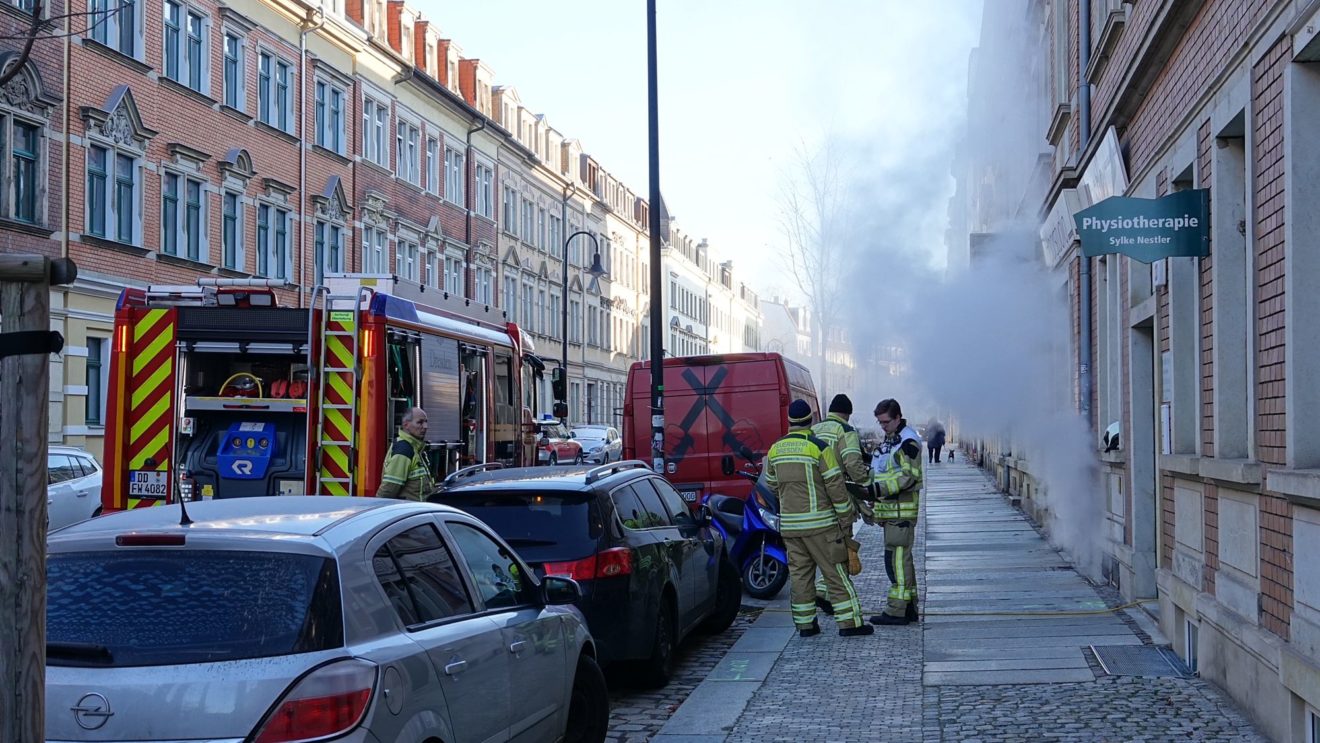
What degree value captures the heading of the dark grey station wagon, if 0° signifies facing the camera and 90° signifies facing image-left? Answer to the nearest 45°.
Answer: approximately 225°

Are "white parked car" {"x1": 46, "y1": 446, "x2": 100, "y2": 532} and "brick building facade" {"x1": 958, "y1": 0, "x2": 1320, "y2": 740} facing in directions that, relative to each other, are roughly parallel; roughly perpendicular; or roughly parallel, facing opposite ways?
roughly perpendicular

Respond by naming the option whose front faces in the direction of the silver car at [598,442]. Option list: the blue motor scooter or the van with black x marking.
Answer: the van with black x marking

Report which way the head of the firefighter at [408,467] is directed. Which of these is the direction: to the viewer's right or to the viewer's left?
to the viewer's right

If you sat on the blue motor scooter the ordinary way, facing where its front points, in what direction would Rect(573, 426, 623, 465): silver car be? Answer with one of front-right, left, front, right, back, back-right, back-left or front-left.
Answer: back-left

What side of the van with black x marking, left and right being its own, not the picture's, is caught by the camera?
back

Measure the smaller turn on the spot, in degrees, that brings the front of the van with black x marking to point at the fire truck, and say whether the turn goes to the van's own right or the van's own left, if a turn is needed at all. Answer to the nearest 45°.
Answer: approximately 135° to the van's own left

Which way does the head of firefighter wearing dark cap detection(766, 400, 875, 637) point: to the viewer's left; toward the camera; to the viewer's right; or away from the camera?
away from the camera

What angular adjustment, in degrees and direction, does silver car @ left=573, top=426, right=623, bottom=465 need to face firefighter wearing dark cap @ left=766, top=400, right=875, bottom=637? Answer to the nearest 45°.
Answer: approximately 45° to its left

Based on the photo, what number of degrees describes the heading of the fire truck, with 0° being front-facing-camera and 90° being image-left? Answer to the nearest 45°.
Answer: approximately 225°

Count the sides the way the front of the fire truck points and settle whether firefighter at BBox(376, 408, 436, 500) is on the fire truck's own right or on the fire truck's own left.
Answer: on the fire truck's own right

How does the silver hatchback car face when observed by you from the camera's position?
facing away from the viewer and to the right of the viewer

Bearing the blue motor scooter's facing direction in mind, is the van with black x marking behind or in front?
behind

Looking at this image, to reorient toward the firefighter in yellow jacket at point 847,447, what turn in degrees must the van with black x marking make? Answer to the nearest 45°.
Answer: approximately 180°
